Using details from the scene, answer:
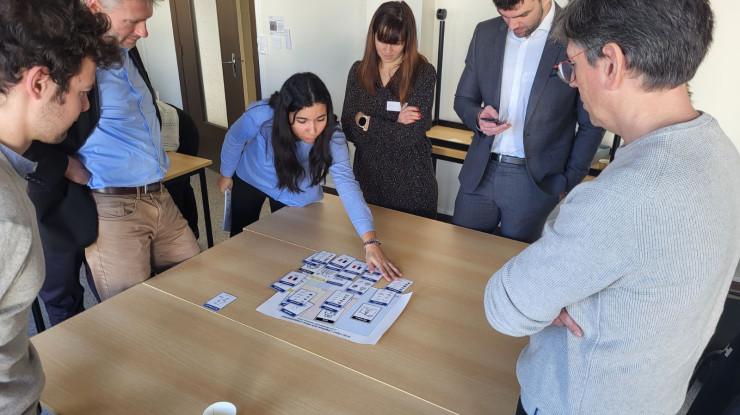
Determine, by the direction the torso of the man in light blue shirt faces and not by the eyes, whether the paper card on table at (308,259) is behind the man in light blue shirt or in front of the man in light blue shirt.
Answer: in front

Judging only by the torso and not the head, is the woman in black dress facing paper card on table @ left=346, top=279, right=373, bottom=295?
yes

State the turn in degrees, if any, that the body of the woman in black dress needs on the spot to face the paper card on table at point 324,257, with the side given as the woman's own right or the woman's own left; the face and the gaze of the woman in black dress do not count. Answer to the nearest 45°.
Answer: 0° — they already face it

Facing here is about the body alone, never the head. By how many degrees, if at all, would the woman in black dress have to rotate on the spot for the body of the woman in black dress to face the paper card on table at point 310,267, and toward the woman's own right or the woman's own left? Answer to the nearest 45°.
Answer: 0° — they already face it

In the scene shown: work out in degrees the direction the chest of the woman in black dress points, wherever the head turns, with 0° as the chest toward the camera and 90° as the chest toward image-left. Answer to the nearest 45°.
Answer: approximately 0°

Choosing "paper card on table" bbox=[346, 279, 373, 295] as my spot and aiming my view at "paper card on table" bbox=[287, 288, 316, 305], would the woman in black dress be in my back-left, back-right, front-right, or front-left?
back-right

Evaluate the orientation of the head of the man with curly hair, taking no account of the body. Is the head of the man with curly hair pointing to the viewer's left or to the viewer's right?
to the viewer's right

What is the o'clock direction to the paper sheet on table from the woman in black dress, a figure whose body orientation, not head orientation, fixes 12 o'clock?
The paper sheet on table is roughly at 12 o'clock from the woman in black dress.

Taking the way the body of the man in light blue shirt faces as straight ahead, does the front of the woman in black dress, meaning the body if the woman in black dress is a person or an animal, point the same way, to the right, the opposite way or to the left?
to the right

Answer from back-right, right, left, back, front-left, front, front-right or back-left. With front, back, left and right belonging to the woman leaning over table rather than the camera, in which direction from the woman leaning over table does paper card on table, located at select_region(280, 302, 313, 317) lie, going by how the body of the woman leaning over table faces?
front-right
